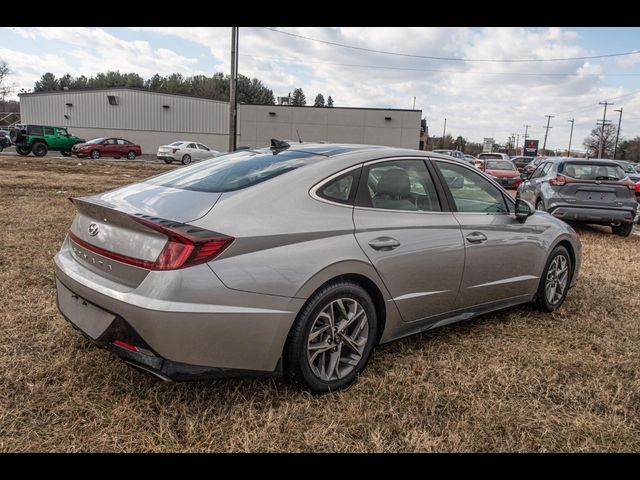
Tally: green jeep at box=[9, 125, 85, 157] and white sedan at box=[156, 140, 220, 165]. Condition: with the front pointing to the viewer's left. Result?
0

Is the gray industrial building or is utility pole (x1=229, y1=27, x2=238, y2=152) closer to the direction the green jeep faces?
the gray industrial building

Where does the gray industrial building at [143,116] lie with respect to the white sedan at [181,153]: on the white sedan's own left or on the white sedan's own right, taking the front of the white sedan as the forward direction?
on the white sedan's own left

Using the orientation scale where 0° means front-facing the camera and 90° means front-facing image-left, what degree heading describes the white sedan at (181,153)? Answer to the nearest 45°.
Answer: approximately 225°

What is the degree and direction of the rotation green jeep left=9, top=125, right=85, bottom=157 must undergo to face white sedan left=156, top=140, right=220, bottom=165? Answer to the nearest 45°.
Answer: approximately 45° to its right

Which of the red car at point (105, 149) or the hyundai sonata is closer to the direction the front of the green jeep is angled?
the red car

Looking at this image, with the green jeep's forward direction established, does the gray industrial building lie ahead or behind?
ahead

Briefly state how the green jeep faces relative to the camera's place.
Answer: facing away from the viewer and to the right of the viewer
